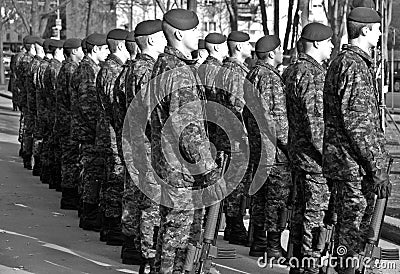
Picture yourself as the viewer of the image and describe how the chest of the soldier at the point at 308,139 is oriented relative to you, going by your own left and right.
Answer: facing to the right of the viewer

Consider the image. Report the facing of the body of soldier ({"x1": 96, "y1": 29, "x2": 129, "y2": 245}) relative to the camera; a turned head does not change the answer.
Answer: to the viewer's right

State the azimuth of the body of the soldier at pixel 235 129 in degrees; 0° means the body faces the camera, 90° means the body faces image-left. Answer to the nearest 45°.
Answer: approximately 270°

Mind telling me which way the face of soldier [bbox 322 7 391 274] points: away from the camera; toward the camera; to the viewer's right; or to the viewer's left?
to the viewer's right

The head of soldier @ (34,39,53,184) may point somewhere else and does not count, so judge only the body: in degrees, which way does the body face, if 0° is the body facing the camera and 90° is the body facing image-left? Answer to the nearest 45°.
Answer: approximately 270°

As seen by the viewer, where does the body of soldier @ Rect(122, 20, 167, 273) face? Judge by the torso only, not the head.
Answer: to the viewer's right

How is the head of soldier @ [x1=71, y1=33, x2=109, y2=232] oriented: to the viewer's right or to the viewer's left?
to the viewer's right

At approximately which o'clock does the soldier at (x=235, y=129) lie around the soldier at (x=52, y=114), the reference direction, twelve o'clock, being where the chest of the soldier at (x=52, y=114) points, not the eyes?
the soldier at (x=235, y=129) is roughly at 2 o'clock from the soldier at (x=52, y=114).

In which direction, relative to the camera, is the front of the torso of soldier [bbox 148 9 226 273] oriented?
to the viewer's right

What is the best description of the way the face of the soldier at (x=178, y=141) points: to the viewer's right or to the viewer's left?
to the viewer's right

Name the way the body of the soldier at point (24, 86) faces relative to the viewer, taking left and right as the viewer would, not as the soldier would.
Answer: facing to the right of the viewer

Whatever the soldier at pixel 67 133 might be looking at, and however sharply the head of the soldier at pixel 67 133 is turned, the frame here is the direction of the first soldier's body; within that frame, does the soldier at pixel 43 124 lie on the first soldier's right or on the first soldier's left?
on the first soldier's left
